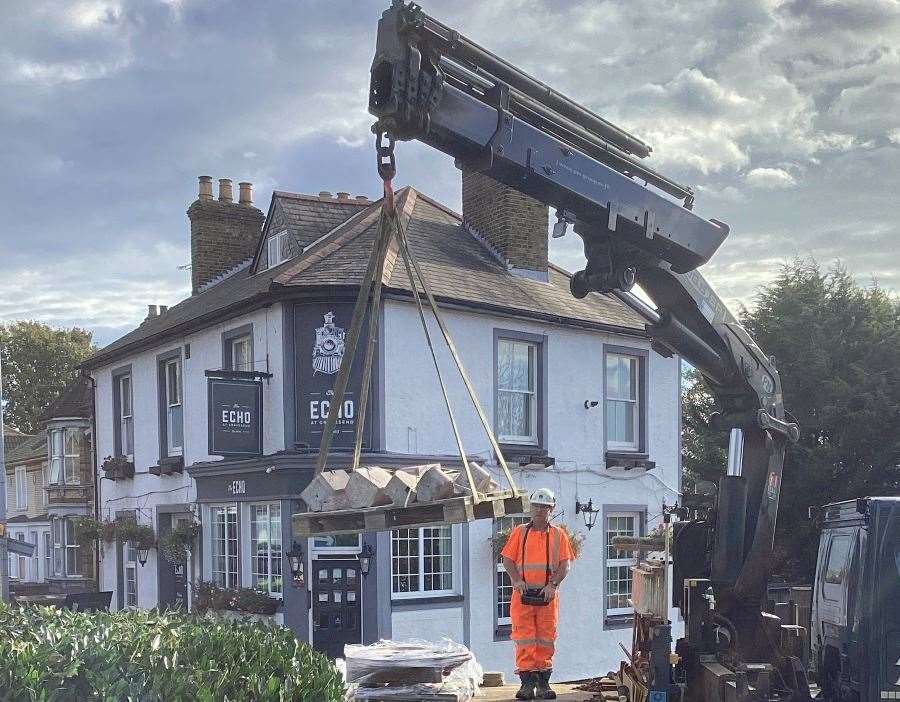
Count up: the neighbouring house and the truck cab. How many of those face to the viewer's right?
1

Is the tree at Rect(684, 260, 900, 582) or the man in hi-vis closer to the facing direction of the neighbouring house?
the man in hi-vis

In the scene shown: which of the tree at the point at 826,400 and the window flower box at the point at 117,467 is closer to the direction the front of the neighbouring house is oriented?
the window flower box

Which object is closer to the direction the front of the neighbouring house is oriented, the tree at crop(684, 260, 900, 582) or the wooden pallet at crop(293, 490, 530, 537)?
the wooden pallet

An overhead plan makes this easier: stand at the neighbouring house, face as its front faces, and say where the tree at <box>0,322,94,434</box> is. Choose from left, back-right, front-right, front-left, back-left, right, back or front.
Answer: back-right

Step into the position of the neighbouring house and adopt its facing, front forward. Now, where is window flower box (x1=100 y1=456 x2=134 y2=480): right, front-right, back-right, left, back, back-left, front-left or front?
front-left

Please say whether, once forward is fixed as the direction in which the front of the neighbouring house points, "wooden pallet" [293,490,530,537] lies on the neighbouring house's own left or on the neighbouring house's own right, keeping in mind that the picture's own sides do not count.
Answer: on the neighbouring house's own left

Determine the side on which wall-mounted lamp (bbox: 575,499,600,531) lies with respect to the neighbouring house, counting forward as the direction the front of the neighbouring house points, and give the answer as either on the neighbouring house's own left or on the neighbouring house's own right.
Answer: on the neighbouring house's own left

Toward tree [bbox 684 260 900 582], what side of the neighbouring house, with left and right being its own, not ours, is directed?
left

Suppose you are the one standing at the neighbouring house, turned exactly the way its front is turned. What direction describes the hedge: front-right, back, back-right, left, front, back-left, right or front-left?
front-left

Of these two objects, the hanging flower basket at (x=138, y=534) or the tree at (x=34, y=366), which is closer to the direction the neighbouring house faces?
the hanging flower basket
